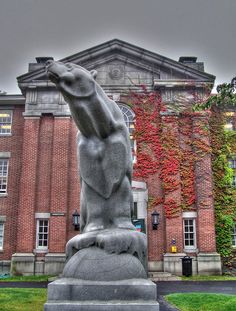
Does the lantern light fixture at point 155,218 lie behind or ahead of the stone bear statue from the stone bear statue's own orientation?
behind

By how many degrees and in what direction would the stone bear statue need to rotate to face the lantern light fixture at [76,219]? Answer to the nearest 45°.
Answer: approximately 135° to its right

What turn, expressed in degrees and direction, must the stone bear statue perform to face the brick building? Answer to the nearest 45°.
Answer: approximately 135° to its right

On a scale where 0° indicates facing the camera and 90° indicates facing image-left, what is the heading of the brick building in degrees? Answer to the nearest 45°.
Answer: approximately 0°

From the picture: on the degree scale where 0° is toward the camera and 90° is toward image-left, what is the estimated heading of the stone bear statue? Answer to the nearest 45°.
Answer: approximately 45°

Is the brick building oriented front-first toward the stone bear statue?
yes

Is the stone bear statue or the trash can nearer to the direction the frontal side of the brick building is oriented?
the stone bear statue

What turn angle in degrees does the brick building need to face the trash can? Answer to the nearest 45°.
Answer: approximately 90° to its left

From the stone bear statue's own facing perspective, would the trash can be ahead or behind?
behind
